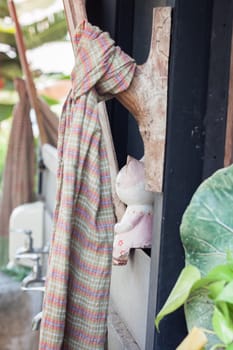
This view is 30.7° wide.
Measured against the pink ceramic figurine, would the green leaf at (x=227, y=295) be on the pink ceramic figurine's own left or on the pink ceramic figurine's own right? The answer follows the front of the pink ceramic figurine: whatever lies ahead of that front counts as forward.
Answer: on the pink ceramic figurine's own left

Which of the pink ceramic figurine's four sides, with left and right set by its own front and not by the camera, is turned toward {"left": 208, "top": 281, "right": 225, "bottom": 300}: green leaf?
left

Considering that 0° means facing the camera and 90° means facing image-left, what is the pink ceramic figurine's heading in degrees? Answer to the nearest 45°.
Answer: approximately 90°

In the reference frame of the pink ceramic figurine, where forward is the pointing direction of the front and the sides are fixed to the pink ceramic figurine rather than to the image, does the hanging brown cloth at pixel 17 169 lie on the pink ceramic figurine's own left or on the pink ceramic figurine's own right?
on the pink ceramic figurine's own right

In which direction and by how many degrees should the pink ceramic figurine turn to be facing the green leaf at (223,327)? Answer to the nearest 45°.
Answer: approximately 90° to its left
